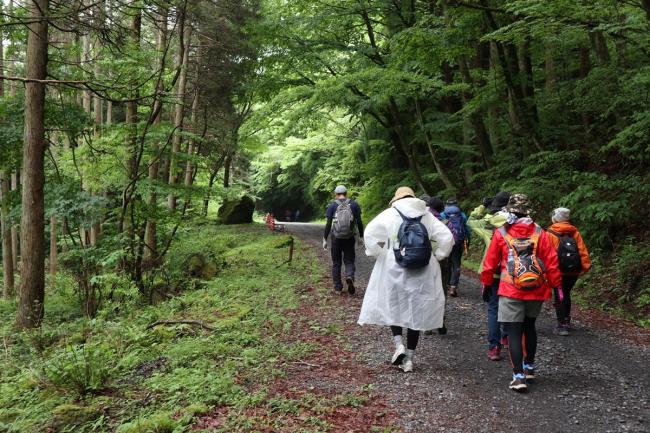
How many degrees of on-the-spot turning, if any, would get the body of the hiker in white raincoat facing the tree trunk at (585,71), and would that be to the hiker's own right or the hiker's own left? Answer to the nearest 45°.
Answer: approximately 45° to the hiker's own right

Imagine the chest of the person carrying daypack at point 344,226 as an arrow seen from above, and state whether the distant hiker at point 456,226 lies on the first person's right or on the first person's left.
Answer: on the first person's right

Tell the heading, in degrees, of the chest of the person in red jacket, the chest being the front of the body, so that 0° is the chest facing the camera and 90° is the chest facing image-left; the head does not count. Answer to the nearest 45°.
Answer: approximately 180°

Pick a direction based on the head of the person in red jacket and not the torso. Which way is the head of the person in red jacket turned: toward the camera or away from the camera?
away from the camera

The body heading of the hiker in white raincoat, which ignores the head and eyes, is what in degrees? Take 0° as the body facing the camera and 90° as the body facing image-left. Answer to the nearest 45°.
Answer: approximately 180°

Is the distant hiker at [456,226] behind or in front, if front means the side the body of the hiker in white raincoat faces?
in front

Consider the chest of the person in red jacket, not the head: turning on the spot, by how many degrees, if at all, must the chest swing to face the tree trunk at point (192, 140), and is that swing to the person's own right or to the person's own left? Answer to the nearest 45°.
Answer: approximately 45° to the person's own left

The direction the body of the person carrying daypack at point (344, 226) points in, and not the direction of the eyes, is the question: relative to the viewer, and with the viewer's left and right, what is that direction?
facing away from the viewer

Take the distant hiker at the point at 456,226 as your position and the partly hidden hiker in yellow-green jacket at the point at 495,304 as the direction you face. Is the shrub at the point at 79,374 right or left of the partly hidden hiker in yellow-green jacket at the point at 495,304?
right

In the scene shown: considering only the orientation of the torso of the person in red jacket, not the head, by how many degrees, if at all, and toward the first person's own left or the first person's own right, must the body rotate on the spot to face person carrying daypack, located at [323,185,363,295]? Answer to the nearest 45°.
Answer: approximately 45° to the first person's own left

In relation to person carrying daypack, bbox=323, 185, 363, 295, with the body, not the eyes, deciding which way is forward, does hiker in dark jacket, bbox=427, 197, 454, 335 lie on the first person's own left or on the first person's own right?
on the first person's own right

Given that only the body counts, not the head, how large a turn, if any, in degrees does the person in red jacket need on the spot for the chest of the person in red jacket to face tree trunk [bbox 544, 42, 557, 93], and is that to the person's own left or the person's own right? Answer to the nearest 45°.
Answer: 0° — they already face it
